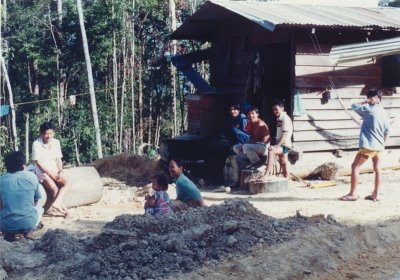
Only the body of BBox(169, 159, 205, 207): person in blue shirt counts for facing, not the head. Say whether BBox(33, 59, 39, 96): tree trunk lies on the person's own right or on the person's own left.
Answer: on the person's own right

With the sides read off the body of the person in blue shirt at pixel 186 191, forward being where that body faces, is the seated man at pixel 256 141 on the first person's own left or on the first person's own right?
on the first person's own right

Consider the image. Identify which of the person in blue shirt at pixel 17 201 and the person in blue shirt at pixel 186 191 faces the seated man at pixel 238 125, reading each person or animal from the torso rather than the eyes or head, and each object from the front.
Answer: the person in blue shirt at pixel 17 201

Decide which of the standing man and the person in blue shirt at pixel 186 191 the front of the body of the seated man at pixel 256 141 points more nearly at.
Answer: the person in blue shirt

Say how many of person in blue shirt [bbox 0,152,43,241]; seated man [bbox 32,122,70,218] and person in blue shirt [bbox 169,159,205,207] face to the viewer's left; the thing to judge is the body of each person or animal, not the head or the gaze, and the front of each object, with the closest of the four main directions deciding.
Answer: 1

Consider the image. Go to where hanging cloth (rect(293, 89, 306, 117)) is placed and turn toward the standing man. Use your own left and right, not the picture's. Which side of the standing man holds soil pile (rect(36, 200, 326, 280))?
right

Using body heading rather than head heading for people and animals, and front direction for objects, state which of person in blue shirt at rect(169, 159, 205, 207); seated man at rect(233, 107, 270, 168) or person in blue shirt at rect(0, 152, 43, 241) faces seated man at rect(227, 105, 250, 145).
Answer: person in blue shirt at rect(0, 152, 43, 241)

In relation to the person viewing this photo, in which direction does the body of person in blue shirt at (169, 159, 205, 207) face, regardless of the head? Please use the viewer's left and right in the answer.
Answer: facing to the left of the viewer

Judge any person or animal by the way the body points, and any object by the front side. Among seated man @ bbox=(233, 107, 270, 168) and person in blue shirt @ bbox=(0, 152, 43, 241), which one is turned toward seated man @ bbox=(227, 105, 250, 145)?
the person in blue shirt

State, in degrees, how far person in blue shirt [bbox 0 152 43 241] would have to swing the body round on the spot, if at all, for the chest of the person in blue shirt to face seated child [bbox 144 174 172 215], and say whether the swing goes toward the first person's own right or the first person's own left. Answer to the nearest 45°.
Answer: approximately 45° to the first person's own right
